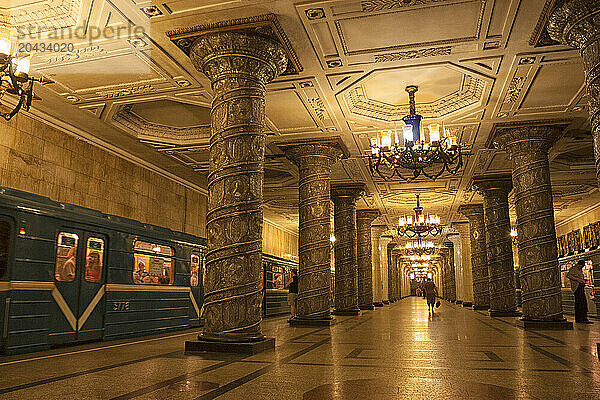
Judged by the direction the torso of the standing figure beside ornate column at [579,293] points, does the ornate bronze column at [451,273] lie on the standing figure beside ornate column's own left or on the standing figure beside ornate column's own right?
on the standing figure beside ornate column's own left

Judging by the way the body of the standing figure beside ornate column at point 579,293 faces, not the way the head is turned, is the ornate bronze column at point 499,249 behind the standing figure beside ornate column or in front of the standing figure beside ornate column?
behind

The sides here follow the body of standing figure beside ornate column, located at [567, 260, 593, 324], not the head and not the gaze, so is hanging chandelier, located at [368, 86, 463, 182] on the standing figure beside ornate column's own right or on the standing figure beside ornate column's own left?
on the standing figure beside ornate column's own right

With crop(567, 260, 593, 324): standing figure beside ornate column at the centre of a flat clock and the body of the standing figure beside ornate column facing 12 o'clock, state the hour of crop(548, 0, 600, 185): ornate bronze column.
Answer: The ornate bronze column is roughly at 3 o'clock from the standing figure beside ornate column.

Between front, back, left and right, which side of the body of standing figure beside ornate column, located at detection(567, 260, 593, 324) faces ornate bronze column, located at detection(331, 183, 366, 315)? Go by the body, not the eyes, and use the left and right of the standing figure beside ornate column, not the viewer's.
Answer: back

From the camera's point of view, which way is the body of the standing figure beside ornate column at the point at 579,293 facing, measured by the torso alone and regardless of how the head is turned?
to the viewer's right

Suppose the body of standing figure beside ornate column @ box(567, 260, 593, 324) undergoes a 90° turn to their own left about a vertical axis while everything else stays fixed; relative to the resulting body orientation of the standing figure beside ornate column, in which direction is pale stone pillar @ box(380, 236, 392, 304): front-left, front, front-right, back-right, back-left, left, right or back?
front-left

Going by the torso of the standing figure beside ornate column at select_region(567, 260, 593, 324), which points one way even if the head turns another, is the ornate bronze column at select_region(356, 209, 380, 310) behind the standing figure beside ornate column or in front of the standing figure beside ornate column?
behind

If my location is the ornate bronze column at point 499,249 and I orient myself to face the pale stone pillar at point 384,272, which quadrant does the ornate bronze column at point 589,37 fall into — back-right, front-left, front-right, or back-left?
back-left
